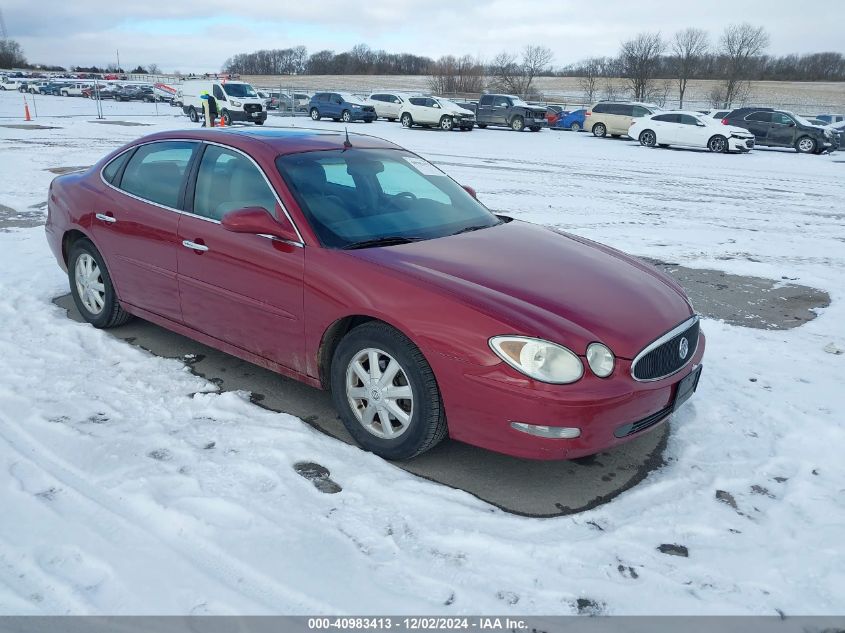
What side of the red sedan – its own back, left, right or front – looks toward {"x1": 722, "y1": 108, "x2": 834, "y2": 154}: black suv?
left

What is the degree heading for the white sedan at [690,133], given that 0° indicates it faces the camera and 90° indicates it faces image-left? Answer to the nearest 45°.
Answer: approximately 315°

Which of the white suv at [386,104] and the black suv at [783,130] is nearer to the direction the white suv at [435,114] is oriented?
the black suv

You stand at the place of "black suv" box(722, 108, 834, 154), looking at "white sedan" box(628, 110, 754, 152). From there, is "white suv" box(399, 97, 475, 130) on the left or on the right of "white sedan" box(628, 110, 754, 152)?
right

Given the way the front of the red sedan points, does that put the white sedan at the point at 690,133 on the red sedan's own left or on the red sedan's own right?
on the red sedan's own left

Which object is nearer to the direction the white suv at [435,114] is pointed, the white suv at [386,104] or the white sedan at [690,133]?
the white sedan

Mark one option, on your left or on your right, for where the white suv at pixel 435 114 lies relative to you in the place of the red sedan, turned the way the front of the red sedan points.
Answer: on your left

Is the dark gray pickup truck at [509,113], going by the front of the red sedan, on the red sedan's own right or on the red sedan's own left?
on the red sedan's own left

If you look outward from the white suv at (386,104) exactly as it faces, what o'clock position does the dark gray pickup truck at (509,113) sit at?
The dark gray pickup truck is roughly at 11 o'clock from the white suv.

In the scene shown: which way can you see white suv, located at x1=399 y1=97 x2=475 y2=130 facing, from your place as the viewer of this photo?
facing the viewer and to the right of the viewer

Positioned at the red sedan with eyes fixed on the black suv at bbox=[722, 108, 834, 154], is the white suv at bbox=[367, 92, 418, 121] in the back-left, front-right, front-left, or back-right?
front-left

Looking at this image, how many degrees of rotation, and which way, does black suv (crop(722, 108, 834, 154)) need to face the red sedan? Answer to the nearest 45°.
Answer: approximately 45° to its right

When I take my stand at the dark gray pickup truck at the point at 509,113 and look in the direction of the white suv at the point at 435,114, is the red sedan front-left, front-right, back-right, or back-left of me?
front-left

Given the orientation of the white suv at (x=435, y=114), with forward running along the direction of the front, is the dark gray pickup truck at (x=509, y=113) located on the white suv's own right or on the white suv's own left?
on the white suv's own left

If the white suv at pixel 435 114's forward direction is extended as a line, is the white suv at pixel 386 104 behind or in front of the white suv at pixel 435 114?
behind

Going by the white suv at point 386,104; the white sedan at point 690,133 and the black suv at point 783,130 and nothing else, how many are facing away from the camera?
0

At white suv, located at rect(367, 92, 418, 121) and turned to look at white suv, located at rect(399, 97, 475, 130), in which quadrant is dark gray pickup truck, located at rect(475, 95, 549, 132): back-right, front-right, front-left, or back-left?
front-left
